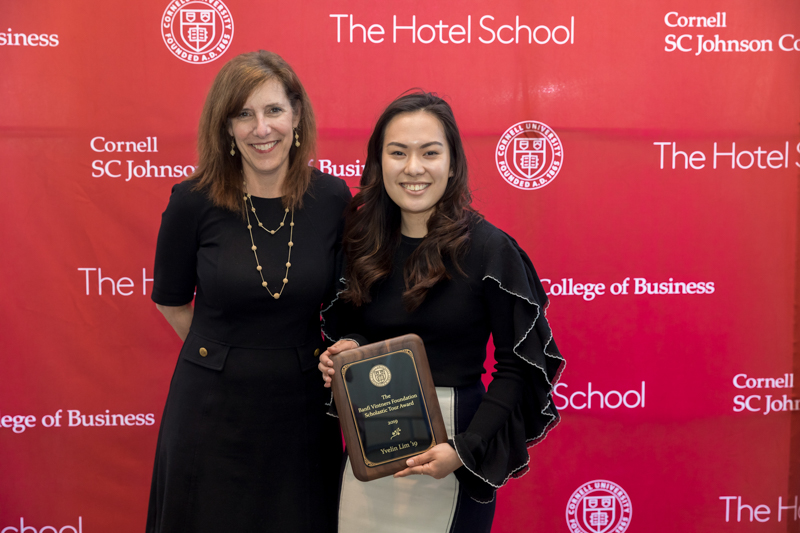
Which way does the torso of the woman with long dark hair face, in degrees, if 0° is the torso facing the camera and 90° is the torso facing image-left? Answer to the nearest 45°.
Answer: approximately 45°
